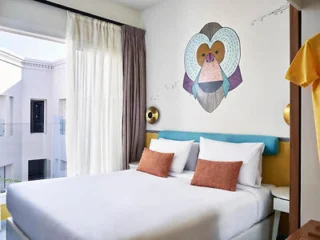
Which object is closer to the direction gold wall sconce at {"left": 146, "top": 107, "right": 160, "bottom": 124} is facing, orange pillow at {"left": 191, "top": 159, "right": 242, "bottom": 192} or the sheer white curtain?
the sheer white curtain

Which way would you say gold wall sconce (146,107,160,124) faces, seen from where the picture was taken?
facing the viewer and to the left of the viewer

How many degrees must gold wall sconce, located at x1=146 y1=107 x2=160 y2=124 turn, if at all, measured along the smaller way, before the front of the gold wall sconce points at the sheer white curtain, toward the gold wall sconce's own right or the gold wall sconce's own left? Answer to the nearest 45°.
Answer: approximately 45° to the gold wall sconce's own right

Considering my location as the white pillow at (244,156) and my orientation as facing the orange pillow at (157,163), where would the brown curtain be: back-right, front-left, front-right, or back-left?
front-right

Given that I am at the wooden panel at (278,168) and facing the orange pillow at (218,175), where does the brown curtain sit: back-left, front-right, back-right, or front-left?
front-right

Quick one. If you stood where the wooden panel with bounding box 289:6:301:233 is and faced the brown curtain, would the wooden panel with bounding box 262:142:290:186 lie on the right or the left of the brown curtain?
right

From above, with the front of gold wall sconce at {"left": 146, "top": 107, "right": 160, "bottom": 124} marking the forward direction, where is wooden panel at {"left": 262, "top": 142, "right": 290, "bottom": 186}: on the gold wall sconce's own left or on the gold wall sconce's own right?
on the gold wall sconce's own left

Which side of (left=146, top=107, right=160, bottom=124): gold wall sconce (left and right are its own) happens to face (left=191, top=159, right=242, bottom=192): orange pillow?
left

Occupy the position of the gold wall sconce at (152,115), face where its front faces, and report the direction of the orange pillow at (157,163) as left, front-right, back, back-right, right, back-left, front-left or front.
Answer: front-left

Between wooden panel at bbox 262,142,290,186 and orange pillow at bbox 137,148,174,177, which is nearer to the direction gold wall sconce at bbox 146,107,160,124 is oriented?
the orange pillow

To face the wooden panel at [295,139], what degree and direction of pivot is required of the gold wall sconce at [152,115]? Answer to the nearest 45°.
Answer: approximately 45° to its left

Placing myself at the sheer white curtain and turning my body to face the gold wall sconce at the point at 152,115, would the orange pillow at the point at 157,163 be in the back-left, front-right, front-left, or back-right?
front-right
